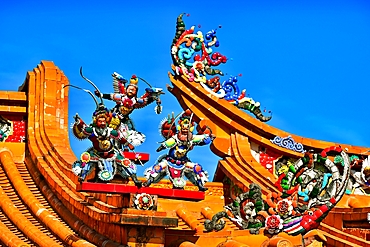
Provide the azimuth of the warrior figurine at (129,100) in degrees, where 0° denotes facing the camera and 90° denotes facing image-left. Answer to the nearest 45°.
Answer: approximately 0°

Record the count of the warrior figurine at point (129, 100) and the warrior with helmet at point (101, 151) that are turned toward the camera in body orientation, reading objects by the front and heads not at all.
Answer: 2

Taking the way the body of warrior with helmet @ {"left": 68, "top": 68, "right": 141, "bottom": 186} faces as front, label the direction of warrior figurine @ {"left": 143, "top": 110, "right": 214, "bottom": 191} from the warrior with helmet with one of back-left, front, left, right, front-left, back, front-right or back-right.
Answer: left

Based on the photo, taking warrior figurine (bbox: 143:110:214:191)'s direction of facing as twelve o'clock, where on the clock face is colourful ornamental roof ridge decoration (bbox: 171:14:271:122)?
The colourful ornamental roof ridge decoration is roughly at 6 o'clock from the warrior figurine.
